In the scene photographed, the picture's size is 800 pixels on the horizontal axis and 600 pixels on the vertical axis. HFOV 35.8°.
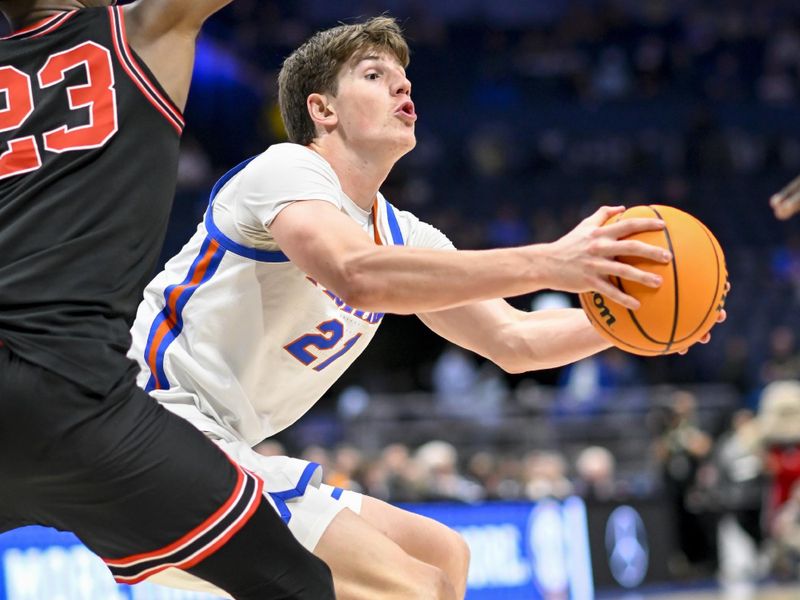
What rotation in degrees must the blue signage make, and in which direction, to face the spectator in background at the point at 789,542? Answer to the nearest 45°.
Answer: approximately 135° to its left

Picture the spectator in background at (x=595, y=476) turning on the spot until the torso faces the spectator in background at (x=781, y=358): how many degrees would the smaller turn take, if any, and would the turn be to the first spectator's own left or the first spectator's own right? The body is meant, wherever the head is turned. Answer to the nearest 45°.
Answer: approximately 135° to the first spectator's own left

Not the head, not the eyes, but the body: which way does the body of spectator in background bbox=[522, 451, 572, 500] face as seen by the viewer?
toward the camera

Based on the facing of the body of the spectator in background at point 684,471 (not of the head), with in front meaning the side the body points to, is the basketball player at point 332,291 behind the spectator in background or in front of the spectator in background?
in front

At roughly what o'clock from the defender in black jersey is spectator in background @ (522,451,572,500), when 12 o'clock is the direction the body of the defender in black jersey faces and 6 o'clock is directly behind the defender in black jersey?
The spectator in background is roughly at 1 o'clock from the defender in black jersey.

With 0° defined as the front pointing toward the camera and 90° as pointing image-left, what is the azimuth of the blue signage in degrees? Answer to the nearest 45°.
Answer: approximately 0°

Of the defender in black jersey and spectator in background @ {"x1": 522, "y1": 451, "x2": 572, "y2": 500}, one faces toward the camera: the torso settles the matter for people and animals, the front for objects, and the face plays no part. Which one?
the spectator in background

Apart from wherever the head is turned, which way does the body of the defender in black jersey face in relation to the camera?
away from the camera

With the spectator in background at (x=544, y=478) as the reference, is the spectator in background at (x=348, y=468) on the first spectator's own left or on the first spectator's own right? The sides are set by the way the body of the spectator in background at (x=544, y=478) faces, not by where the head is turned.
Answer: on the first spectator's own right

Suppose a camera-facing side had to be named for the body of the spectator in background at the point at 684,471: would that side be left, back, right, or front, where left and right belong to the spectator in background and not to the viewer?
front

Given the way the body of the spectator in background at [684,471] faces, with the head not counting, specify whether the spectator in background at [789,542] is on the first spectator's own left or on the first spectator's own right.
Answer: on the first spectator's own left

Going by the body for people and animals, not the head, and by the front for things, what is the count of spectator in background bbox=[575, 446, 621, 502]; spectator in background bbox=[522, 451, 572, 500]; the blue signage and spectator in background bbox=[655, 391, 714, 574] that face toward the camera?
4

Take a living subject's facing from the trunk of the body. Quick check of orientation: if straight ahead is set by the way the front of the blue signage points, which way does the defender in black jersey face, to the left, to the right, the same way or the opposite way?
the opposite way

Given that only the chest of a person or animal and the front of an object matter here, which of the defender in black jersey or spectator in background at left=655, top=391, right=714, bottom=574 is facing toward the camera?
the spectator in background

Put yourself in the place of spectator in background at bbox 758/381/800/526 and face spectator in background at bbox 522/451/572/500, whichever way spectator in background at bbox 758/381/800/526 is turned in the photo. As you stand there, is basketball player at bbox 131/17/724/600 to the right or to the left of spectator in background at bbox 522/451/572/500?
left

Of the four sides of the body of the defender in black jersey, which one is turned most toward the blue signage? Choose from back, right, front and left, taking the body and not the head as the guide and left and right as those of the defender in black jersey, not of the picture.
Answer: front

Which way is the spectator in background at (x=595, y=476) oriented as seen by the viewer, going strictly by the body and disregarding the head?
toward the camera
